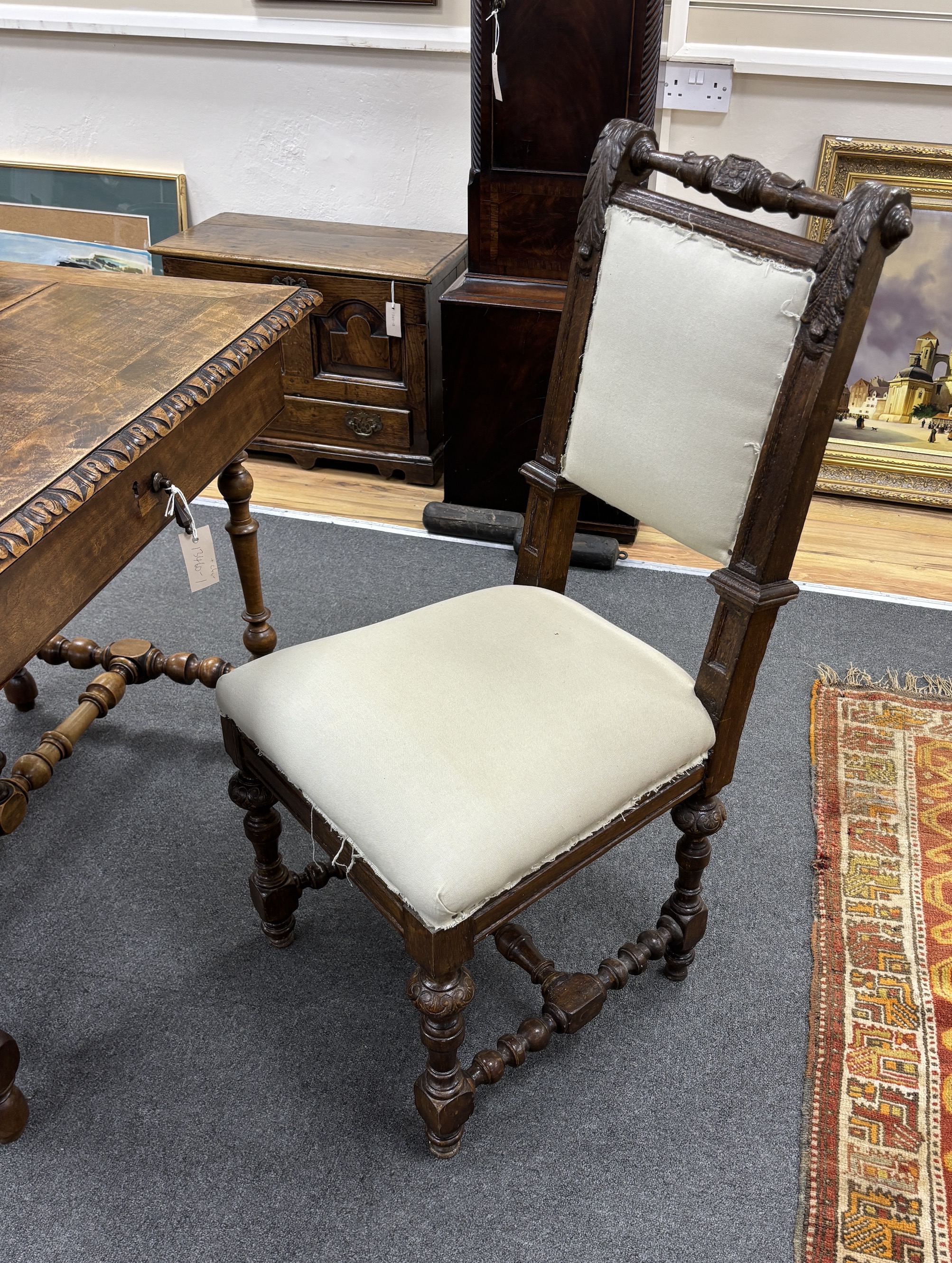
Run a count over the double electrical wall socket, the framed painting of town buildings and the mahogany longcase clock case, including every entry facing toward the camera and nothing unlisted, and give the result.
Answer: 3

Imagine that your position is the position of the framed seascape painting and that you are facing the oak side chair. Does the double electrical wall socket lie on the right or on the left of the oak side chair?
left

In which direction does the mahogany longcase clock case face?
toward the camera

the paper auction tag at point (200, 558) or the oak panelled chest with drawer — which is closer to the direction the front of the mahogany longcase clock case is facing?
the paper auction tag

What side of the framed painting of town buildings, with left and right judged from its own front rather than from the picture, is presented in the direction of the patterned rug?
front

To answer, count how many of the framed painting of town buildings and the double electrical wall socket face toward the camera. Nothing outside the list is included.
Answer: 2

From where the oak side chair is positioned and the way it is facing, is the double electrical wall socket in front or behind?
behind

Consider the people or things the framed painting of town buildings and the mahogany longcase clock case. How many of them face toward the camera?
2

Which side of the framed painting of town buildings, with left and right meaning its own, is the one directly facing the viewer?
front

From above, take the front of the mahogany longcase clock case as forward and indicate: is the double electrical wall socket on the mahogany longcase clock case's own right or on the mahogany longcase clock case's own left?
on the mahogany longcase clock case's own left

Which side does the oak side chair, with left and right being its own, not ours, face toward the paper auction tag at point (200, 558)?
right

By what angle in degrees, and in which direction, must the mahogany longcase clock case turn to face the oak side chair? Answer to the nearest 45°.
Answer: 0° — it already faces it

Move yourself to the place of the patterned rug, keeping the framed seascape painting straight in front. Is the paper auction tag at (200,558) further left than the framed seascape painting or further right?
left

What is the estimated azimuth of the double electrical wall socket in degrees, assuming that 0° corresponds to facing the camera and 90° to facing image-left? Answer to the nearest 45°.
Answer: approximately 0°

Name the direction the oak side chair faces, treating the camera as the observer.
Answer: facing the viewer and to the left of the viewer
